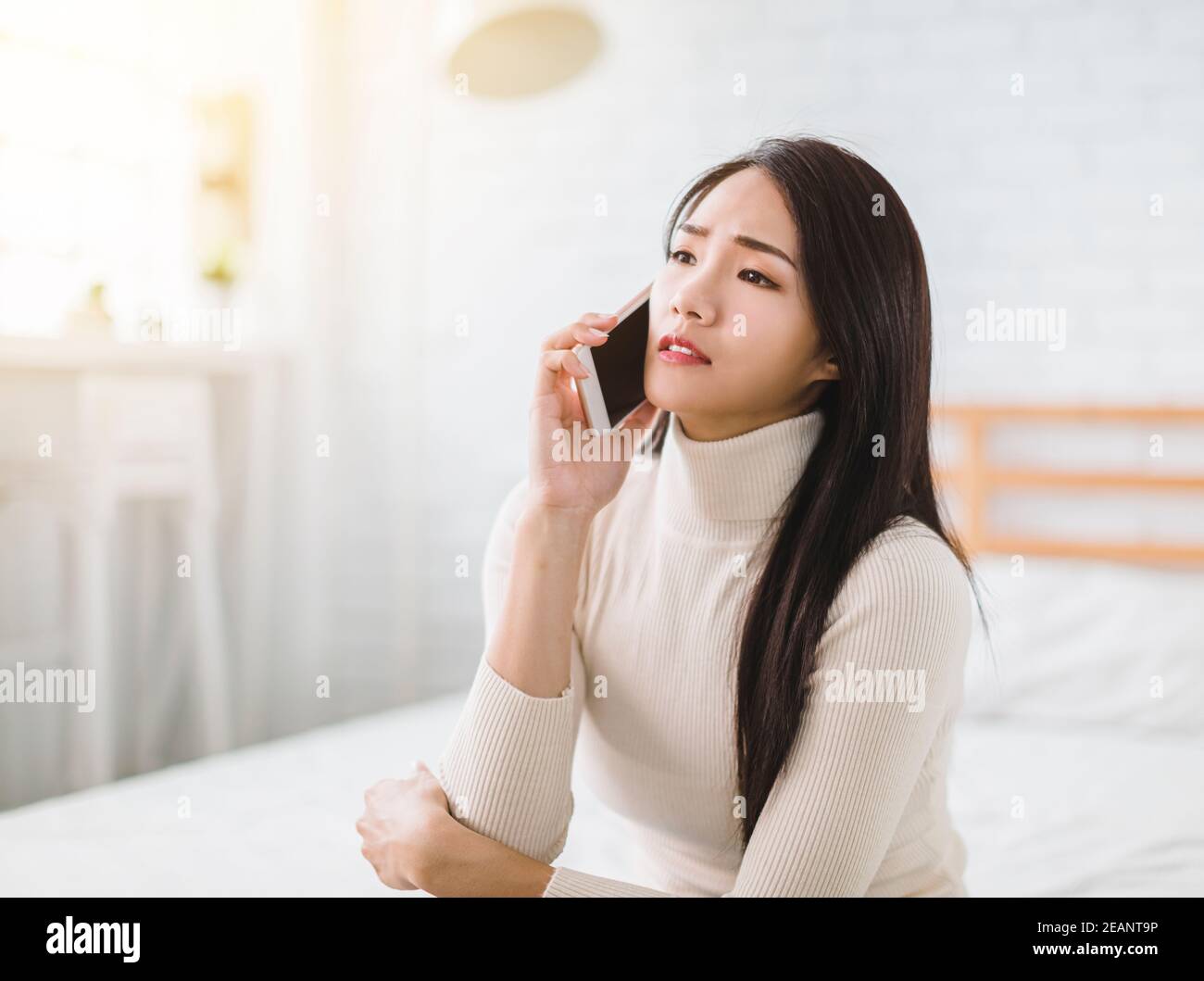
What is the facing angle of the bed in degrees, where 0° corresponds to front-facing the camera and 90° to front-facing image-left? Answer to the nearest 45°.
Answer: approximately 45°

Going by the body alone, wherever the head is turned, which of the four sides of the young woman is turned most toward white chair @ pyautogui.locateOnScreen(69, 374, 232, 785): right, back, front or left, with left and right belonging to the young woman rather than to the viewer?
right

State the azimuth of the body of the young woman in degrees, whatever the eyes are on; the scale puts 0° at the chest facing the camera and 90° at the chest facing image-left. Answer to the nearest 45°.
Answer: approximately 45°
